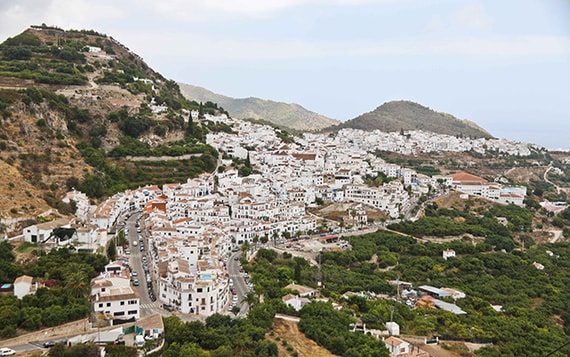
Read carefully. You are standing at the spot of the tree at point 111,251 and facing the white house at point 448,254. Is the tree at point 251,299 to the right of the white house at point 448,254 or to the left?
right

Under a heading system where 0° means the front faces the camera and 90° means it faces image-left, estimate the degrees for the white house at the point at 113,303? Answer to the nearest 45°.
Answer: approximately 0°

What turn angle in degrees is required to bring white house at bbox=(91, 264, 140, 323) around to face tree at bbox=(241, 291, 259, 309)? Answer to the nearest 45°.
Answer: approximately 90° to its left

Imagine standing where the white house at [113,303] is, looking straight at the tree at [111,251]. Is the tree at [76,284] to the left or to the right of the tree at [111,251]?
left

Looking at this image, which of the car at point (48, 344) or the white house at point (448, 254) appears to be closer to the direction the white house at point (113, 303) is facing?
the car

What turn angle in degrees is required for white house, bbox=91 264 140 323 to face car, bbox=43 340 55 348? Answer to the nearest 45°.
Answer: approximately 45° to its right

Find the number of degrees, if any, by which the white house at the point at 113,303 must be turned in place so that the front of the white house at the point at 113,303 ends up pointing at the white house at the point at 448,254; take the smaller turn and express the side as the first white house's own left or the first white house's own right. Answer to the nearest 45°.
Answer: approximately 90° to the first white house's own left

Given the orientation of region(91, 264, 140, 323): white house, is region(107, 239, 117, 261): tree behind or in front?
behind

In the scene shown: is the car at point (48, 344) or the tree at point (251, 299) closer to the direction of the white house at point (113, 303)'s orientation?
the car

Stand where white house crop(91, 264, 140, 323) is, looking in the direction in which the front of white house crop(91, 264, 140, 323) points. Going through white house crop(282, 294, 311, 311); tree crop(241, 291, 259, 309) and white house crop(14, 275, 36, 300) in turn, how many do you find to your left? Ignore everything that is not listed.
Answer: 2

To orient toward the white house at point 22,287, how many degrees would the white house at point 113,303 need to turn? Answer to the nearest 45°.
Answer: approximately 90° to its right

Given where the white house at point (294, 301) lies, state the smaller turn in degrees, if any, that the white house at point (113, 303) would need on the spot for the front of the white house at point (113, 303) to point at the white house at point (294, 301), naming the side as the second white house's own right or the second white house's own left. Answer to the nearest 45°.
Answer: approximately 90° to the second white house's own left
